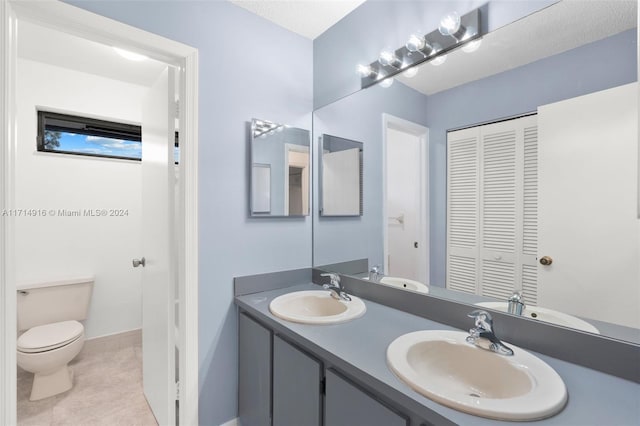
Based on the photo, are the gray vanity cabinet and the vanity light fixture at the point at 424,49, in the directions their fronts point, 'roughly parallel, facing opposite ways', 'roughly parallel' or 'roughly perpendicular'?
roughly parallel

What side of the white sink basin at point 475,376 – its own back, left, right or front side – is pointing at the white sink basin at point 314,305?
right

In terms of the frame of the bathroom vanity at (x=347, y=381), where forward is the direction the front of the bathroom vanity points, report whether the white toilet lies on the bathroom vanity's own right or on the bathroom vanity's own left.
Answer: on the bathroom vanity's own right

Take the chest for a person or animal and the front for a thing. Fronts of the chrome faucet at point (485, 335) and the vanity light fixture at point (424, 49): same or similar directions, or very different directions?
same or similar directions

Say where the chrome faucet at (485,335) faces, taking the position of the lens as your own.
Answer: facing the viewer and to the left of the viewer

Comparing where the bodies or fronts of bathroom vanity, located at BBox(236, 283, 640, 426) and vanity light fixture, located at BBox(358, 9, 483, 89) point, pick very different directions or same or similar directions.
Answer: same or similar directions

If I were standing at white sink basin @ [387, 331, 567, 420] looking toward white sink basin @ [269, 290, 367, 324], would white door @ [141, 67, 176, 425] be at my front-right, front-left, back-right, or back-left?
front-left

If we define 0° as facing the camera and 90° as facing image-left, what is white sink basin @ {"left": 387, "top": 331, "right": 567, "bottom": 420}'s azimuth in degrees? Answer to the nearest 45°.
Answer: approximately 45°

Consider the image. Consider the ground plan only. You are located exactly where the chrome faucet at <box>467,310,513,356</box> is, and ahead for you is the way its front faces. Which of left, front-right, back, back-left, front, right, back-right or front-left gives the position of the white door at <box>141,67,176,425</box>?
front-right

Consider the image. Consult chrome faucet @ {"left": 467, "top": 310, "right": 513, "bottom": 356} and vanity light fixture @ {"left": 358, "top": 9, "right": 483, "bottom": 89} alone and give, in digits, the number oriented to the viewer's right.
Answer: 0
